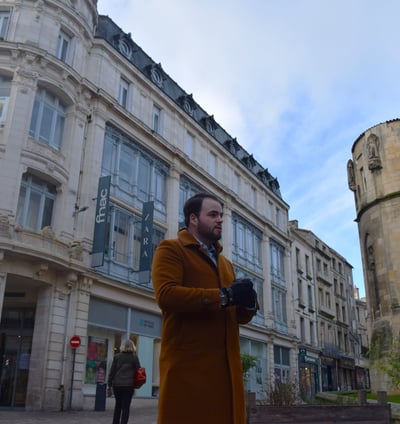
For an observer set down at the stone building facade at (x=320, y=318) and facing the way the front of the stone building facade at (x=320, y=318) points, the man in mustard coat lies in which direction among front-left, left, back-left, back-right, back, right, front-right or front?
front-right

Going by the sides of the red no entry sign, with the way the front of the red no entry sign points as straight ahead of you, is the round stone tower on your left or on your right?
on your left

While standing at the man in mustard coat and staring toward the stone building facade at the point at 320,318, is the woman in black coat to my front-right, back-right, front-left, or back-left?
front-left

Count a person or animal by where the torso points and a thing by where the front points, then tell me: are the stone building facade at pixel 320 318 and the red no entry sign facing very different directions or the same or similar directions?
same or similar directions

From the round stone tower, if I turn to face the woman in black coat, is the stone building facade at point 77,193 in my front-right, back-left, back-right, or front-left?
front-right

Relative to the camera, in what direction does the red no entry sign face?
facing the viewer

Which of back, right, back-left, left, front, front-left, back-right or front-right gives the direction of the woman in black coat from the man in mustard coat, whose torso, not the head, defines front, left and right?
back-left

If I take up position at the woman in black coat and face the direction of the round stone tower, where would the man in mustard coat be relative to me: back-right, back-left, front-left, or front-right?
back-right

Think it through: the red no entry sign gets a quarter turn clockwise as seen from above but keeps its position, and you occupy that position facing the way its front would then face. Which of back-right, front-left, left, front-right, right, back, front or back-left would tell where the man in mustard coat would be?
left

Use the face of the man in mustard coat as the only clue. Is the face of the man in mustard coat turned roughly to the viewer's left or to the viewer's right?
to the viewer's right
